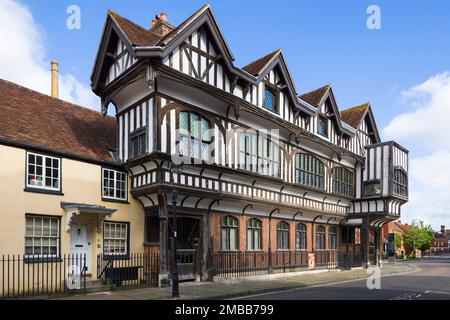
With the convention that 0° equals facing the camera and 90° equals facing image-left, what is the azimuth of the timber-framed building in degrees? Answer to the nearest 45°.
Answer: approximately 315°

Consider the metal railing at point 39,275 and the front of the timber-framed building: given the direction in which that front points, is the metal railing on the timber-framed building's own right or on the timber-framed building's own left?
on the timber-framed building's own right

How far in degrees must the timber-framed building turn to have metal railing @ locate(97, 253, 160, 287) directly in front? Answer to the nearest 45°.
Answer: approximately 90° to its right

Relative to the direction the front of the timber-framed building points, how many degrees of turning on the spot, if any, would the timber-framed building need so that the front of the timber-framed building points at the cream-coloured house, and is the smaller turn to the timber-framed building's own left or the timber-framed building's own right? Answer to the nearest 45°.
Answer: approximately 90° to the timber-framed building's own right
